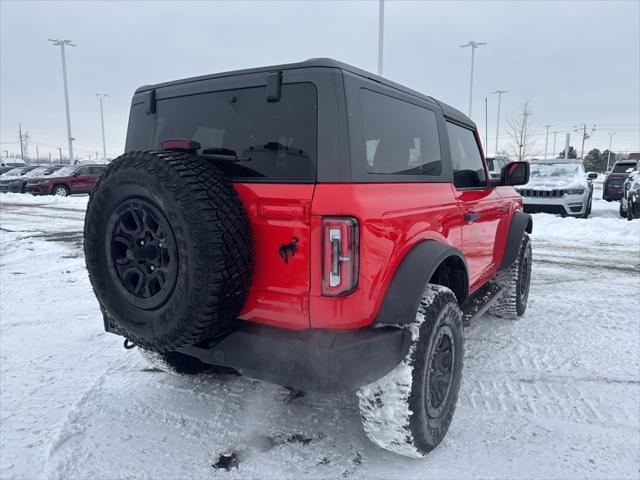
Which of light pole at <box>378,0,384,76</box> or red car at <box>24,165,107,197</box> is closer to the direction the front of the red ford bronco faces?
the light pole

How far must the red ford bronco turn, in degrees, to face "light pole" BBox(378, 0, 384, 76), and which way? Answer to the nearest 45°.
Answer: approximately 45° to its left

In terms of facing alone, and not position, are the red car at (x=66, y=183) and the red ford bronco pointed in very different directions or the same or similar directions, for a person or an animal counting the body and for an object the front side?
very different directions

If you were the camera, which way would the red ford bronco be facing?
facing away from the viewer and to the right of the viewer

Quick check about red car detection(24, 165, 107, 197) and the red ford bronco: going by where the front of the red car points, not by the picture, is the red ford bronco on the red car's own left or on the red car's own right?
on the red car's own left

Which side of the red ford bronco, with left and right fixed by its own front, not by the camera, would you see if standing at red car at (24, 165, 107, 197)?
left

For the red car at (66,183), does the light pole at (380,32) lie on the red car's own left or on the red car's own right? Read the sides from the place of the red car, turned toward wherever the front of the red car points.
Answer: on the red car's own left

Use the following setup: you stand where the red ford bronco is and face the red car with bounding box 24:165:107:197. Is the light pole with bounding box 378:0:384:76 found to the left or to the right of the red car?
right

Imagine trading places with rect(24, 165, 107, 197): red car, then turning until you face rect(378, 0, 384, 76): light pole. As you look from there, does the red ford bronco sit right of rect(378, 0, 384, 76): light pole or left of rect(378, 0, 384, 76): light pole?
right

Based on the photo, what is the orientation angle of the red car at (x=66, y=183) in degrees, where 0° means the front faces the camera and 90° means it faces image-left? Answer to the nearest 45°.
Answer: approximately 45°

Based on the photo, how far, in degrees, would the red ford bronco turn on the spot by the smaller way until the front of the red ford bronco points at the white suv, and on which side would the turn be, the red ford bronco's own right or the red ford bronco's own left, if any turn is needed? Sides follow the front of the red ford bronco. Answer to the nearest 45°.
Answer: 0° — it already faces it

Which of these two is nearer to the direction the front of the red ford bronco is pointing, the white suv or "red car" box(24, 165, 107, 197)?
the white suv
